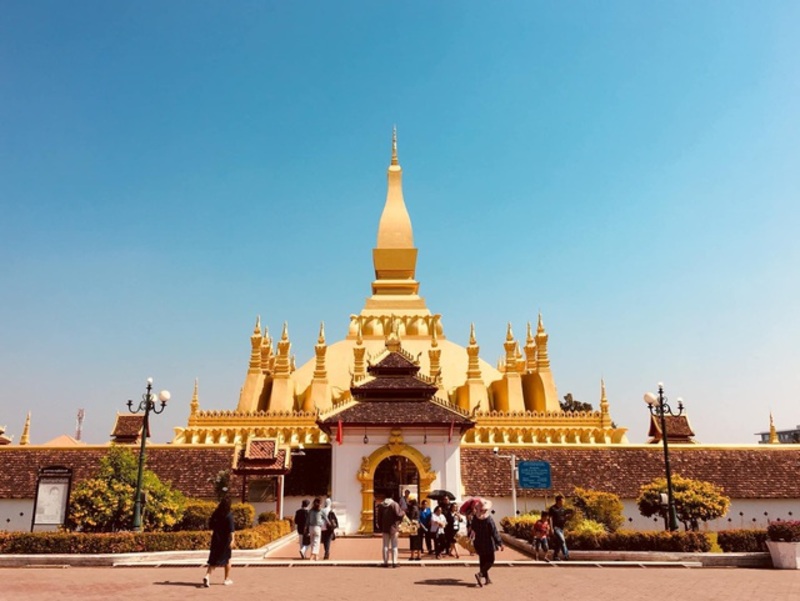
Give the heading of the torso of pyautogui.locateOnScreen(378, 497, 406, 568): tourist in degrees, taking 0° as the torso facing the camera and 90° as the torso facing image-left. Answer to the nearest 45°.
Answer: approximately 180°

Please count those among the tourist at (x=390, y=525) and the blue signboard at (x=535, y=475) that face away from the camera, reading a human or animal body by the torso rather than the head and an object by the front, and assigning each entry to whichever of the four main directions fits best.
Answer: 1

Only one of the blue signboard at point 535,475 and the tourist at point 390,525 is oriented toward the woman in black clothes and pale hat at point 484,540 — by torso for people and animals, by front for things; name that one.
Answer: the blue signboard

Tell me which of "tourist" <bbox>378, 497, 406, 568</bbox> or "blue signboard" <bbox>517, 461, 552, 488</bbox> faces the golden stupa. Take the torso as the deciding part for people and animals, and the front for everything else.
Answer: the tourist

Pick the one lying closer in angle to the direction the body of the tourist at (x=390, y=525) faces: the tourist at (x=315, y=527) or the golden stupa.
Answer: the golden stupa

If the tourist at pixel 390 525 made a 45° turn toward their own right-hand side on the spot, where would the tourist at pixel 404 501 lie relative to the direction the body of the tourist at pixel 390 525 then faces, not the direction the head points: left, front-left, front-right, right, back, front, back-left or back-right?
front-left

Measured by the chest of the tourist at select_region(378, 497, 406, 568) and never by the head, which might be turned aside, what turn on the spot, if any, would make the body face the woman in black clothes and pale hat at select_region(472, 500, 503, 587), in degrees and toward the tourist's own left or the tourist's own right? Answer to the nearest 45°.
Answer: approximately 135° to the tourist's own right

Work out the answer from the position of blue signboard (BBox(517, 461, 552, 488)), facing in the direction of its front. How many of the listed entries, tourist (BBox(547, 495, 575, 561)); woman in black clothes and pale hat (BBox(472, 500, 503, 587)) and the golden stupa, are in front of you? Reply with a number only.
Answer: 2

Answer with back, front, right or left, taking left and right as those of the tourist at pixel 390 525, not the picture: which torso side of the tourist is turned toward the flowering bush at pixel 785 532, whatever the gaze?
right

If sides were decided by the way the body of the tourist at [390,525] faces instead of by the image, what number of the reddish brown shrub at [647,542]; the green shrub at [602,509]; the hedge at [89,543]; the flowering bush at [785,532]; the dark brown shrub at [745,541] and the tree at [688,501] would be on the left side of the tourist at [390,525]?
1

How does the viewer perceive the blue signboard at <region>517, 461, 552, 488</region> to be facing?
facing the viewer

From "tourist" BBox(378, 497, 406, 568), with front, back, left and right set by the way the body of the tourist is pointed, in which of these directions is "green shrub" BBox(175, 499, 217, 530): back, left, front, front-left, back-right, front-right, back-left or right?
front-left

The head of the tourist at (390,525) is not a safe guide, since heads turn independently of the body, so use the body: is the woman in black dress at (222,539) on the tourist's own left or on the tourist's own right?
on the tourist's own left
